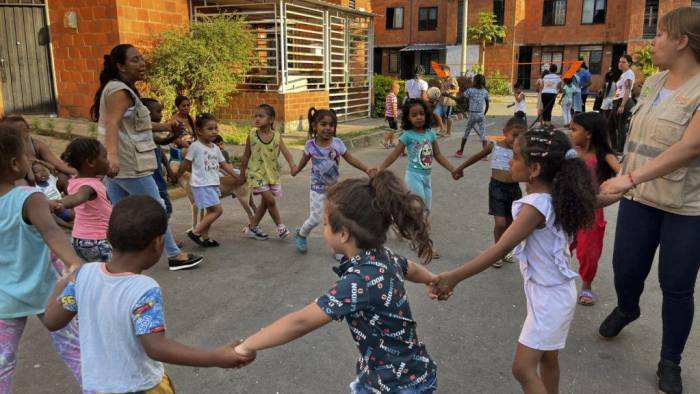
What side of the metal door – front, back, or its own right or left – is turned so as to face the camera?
front

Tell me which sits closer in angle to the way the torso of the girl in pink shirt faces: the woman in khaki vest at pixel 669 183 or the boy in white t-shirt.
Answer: the woman in khaki vest

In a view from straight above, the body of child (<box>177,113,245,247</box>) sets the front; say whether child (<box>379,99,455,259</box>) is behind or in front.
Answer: in front

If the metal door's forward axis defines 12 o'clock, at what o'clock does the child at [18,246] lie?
The child is roughly at 12 o'clock from the metal door.

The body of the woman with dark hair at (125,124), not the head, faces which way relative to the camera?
to the viewer's right

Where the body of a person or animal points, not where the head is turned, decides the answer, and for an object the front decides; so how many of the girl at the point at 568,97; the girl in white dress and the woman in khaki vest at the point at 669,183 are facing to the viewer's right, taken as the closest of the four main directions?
0

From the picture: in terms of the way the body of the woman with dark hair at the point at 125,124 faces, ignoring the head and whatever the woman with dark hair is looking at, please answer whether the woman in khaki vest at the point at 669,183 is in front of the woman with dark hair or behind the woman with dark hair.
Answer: in front

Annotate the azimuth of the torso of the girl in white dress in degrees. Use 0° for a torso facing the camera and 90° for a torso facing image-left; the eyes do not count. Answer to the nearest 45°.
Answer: approximately 90°

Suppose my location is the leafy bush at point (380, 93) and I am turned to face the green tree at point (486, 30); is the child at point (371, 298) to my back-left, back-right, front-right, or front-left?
back-right

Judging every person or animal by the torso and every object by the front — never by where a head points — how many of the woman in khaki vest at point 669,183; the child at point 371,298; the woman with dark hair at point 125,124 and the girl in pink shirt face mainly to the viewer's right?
2
